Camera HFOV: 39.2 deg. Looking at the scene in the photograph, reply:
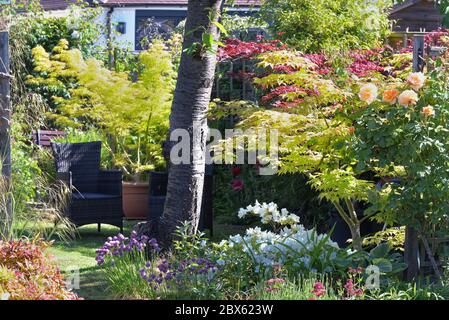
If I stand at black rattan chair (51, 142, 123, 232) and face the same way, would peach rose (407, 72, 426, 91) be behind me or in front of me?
in front

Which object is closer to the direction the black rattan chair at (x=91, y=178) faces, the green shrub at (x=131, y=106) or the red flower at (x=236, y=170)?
the red flower

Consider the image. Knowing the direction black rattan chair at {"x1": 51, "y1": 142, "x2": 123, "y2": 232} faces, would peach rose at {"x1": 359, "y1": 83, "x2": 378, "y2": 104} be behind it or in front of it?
in front

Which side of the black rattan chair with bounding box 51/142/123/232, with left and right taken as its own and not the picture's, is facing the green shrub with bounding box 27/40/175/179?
left

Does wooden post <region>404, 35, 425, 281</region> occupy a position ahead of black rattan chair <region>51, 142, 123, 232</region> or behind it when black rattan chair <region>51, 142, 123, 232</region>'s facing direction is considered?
ahead

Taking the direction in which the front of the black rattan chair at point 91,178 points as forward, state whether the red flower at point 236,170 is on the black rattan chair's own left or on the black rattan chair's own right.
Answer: on the black rattan chair's own left

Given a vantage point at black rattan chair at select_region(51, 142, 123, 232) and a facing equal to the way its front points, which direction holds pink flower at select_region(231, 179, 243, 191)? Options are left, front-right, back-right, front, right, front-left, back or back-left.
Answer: front-left

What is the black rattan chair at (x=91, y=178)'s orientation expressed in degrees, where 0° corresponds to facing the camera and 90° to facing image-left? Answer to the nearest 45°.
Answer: approximately 315°
